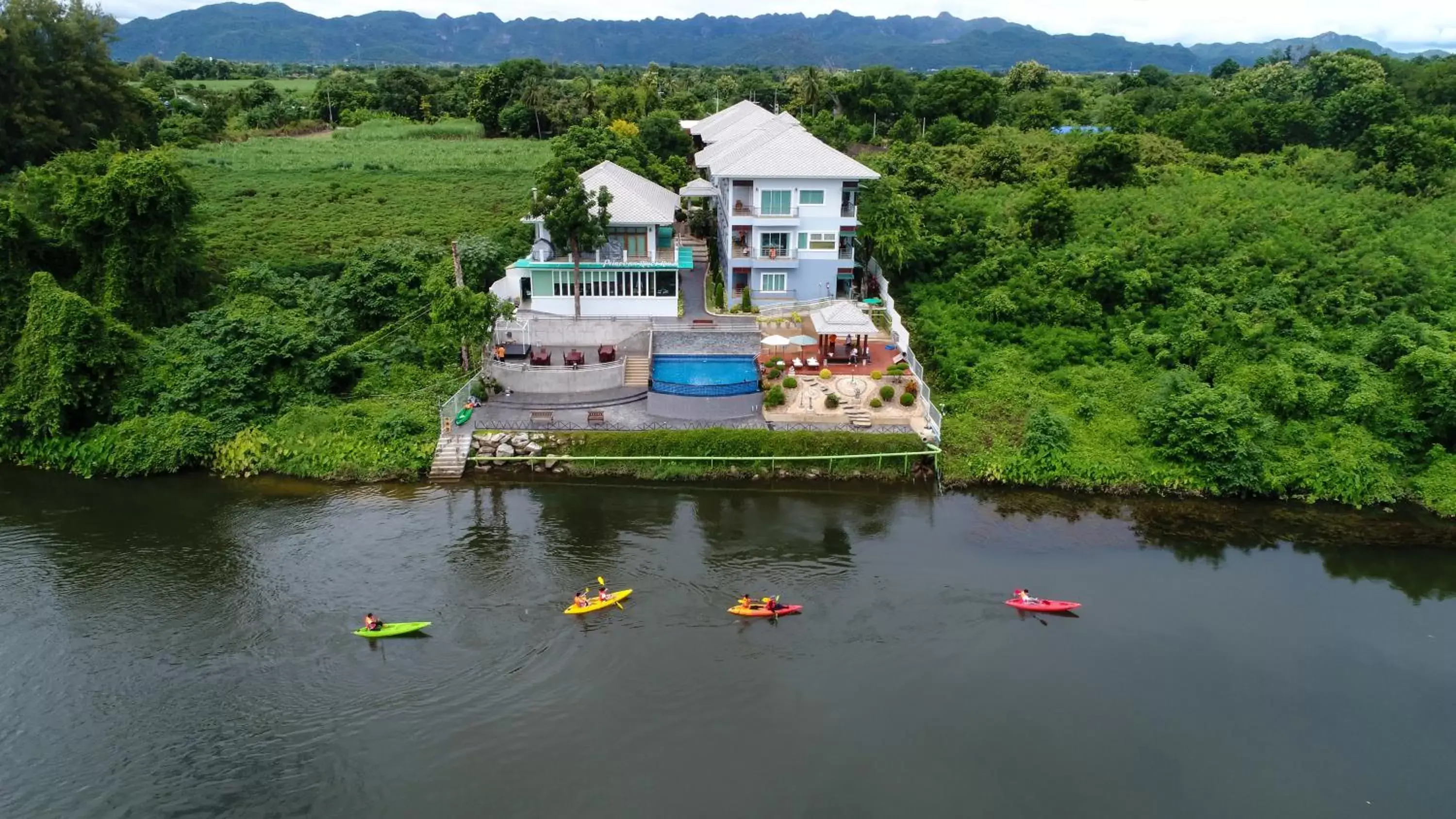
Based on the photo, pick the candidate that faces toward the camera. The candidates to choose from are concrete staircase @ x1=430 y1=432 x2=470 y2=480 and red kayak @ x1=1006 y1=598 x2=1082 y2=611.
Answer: the concrete staircase

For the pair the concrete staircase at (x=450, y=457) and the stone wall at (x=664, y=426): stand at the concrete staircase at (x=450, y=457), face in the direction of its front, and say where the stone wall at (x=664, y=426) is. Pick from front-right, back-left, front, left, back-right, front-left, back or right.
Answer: left

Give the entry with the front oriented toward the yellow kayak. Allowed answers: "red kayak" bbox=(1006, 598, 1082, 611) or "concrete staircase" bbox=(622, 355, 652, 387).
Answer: the concrete staircase

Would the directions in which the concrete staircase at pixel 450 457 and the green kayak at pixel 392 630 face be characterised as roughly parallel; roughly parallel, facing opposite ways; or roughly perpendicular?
roughly perpendicular

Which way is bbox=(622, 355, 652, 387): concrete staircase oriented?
toward the camera

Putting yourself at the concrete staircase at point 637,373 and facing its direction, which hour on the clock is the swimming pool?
The swimming pool is roughly at 9 o'clock from the concrete staircase.

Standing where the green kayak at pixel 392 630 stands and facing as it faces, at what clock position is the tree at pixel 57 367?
The tree is roughly at 8 o'clock from the green kayak.

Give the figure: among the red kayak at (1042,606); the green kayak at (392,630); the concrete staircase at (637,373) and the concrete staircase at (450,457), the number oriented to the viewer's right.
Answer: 2

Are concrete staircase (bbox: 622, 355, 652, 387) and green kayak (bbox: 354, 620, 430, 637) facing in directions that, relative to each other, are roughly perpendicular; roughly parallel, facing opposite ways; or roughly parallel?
roughly perpendicular

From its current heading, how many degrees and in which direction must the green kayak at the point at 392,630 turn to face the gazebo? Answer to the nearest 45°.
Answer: approximately 45° to its left

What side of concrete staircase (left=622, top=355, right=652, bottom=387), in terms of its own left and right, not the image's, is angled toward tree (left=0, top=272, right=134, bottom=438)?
right

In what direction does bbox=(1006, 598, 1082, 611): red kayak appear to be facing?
to the viewer's right
